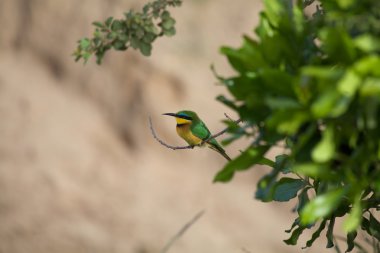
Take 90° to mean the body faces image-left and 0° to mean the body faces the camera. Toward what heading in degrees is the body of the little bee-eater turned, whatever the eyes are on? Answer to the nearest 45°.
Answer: approximately 90°
